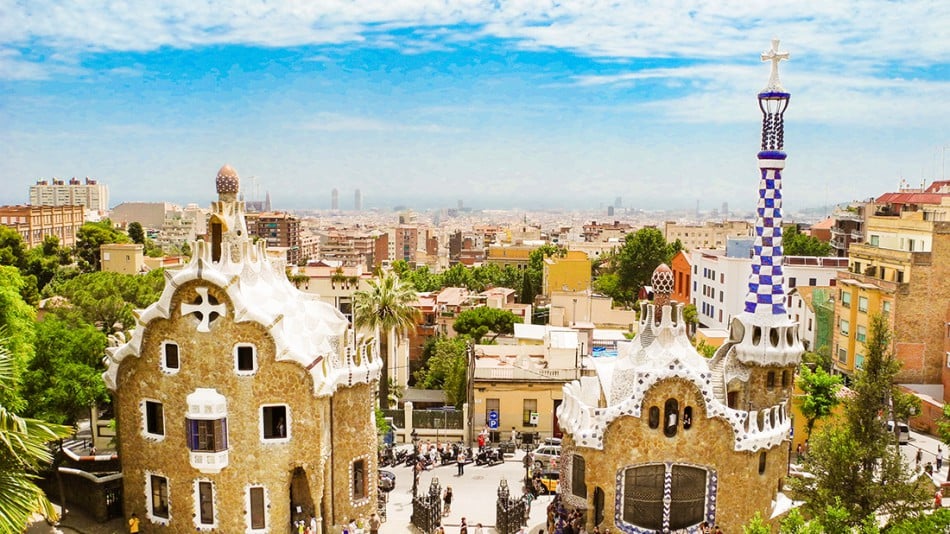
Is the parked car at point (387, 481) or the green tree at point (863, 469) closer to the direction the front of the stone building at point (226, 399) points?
the green tree

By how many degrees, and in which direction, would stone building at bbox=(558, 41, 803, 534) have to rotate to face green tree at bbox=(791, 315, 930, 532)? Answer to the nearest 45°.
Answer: approximately 90° to its left

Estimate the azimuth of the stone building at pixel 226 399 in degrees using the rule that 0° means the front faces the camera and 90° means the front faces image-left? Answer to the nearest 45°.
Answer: approximately 0°

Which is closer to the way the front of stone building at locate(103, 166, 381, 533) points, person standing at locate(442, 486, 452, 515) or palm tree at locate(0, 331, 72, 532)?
the palm tree

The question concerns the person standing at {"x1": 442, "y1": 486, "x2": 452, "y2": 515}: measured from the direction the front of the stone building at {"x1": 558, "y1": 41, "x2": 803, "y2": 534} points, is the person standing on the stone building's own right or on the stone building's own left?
on the stone building's own right

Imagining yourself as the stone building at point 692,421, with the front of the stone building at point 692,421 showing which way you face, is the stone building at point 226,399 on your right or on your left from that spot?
on your right

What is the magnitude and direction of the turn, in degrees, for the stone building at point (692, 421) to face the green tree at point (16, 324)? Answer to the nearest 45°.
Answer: approximately 90° to its right

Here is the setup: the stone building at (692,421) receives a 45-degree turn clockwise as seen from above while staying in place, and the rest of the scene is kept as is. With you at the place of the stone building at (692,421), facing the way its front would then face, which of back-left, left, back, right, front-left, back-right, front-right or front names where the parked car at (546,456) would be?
right

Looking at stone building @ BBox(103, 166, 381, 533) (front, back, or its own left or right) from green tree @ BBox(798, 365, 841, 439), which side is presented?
left

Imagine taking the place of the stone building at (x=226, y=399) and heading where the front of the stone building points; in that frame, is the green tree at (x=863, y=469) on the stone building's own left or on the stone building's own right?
on the stone building's own left

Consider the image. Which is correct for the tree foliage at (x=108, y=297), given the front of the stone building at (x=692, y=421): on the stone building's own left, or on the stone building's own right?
on the stone building's own right

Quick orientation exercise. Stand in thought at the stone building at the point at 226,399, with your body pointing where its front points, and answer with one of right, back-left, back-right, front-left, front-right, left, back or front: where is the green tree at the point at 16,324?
back-right

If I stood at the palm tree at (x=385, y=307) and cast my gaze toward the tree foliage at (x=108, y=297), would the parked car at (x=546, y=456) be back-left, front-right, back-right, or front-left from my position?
back-left

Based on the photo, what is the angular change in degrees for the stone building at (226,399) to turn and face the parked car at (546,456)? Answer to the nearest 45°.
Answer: approximately 135° to its left

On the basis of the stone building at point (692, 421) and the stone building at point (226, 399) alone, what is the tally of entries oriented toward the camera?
2
